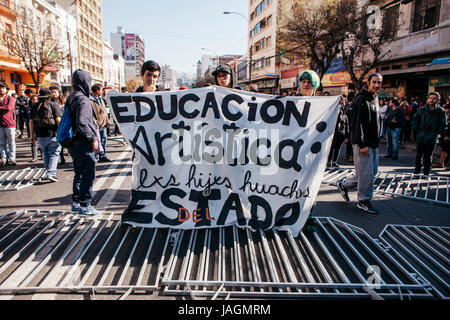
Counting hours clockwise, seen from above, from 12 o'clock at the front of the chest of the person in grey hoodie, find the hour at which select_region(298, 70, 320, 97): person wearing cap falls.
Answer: The person wearing cap is roughly at 1 o'clock from the person in grey hoodie.

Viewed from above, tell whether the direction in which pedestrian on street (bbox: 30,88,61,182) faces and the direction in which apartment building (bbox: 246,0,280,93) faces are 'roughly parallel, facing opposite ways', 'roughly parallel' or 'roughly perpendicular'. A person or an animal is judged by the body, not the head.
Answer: roughly perpendicular

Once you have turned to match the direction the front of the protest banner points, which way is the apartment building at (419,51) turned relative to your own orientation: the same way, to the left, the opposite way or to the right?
to the right

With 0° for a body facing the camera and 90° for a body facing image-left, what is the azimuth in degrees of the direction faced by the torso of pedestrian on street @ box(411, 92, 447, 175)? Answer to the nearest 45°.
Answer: approximately 0°

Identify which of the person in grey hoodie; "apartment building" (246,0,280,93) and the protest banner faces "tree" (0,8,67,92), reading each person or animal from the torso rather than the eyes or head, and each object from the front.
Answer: the apartment building

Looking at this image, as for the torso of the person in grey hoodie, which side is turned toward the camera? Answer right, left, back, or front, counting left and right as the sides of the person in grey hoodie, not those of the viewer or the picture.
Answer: right

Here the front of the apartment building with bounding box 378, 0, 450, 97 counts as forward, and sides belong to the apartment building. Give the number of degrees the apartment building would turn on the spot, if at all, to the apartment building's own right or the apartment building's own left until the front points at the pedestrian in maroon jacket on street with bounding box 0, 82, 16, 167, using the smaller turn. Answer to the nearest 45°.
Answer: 0° — it already faces them

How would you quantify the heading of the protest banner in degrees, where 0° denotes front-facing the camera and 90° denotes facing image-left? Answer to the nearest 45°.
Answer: approximately 0°

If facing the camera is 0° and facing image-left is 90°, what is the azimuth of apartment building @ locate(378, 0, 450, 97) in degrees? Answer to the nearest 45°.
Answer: approximately 45°
